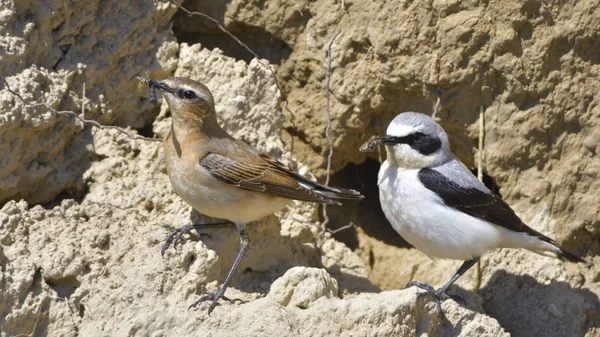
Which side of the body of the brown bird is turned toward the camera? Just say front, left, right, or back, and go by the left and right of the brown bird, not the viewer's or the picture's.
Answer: left

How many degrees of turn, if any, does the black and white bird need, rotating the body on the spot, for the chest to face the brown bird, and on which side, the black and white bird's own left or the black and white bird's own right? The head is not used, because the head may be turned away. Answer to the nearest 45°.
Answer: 0° — it already faces it

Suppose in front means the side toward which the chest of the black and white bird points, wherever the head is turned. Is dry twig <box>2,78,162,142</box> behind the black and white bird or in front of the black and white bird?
in front

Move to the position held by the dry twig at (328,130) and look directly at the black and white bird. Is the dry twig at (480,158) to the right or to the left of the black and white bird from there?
left

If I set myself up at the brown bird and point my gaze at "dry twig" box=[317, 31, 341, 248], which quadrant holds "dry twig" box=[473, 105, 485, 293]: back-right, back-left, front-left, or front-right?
front-right

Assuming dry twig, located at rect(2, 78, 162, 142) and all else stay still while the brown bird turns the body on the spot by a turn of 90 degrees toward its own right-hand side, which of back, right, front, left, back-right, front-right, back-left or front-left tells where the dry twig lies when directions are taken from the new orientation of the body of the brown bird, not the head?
left

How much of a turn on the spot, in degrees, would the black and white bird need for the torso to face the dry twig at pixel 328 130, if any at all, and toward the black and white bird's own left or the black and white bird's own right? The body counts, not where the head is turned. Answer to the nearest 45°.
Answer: approximately 45° to the black and white bird's own right

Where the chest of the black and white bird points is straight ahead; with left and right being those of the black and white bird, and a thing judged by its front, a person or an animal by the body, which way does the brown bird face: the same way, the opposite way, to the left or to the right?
the same way

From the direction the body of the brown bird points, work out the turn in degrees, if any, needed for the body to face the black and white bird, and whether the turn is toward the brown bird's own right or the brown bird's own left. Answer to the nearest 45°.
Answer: approximately 180°

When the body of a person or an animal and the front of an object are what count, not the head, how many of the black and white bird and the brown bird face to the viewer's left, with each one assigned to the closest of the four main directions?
2

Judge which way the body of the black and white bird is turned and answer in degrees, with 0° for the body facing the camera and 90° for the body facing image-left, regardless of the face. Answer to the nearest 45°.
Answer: approximately 90°

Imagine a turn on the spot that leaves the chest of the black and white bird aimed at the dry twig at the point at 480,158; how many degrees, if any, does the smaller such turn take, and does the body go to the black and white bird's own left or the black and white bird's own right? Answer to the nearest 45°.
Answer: approximately 90° to the black and white bird's own right
